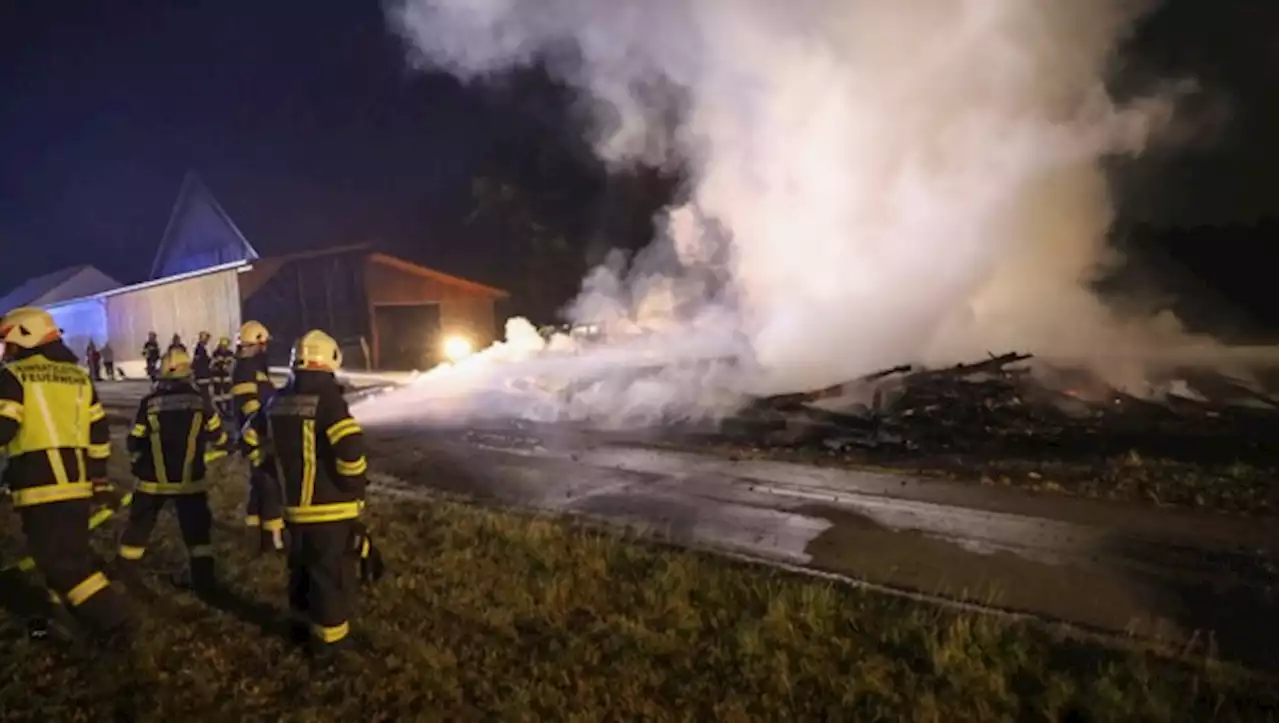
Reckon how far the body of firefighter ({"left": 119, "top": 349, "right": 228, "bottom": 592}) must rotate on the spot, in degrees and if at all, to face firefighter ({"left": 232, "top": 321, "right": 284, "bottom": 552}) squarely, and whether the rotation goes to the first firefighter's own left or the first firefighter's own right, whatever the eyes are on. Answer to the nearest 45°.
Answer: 0° — they already face them

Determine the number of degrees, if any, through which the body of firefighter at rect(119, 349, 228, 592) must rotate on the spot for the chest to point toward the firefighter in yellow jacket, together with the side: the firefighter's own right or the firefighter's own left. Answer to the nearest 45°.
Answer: approximately 135° to the firefighter's own left

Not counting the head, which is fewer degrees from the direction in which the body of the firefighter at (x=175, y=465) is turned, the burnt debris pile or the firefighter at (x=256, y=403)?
the firefighter

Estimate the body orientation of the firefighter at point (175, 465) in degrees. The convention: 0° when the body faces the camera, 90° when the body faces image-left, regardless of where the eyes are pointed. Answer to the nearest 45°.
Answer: approximately 180°

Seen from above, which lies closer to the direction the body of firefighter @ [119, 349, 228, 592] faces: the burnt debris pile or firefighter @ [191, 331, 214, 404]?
the firefighter

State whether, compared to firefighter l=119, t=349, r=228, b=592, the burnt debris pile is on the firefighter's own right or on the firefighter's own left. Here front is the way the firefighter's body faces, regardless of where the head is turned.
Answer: on the firefighter's own right

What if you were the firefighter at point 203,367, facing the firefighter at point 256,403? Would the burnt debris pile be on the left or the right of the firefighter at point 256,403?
left

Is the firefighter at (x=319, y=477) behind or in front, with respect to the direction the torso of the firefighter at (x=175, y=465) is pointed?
behind
